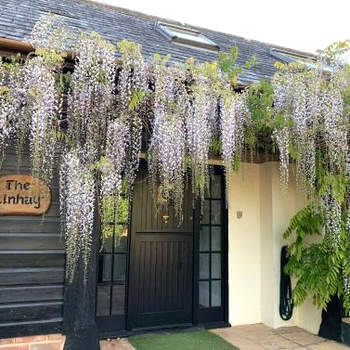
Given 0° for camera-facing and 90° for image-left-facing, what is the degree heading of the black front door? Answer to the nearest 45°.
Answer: approximately 0°

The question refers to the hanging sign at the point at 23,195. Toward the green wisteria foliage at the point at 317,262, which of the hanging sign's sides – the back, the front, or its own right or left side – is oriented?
left

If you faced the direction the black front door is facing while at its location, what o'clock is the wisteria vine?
The wisteria vine is roughly at 12 o'clock from the black front door.

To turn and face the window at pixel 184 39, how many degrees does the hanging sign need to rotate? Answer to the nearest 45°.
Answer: approximately 135° to its left

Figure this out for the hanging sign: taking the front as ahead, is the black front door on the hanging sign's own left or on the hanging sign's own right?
on the hanging sign's own left

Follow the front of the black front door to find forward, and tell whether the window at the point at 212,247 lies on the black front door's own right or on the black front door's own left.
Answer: on the black front door's own left

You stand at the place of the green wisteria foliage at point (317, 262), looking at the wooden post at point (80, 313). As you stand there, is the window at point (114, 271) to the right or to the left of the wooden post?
right

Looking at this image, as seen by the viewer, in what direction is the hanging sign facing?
toward the camera
